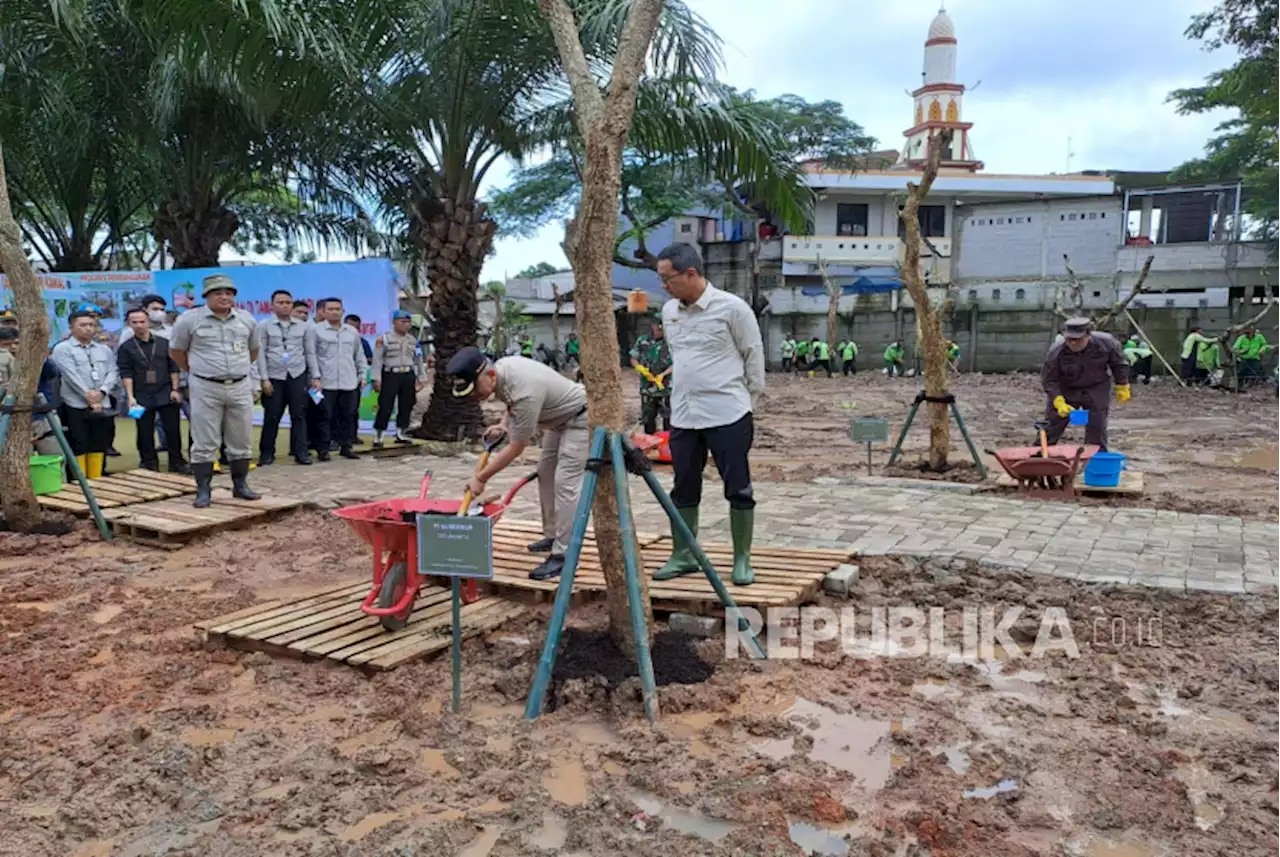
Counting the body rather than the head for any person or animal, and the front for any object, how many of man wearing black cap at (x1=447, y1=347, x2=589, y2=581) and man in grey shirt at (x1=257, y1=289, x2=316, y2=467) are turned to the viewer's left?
1

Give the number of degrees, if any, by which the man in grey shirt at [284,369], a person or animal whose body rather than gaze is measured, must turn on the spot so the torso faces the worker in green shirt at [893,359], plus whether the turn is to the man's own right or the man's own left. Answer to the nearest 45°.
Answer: approximately 135° to the man's own left

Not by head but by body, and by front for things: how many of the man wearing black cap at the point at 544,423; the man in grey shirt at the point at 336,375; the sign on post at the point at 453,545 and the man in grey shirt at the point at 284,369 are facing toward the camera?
3

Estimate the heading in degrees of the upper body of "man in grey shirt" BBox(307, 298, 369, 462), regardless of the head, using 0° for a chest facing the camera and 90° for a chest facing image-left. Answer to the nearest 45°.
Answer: approximately 0°

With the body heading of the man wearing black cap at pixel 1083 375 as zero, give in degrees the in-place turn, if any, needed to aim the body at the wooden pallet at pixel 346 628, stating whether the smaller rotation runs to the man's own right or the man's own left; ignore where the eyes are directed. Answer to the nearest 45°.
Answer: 0° — they already face it

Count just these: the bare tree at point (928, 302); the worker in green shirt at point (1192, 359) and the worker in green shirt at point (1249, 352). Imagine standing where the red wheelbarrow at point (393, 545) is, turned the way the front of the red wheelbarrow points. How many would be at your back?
3

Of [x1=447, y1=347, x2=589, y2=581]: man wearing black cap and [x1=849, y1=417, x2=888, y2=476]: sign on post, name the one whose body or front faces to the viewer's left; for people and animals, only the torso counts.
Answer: the man wearing black cap

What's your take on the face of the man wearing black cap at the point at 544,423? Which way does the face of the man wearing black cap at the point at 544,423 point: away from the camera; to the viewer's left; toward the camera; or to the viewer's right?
to the viewer's left

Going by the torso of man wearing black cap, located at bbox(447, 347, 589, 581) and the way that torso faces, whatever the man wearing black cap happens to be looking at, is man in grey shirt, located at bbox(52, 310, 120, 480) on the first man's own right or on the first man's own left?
on the first man's own right

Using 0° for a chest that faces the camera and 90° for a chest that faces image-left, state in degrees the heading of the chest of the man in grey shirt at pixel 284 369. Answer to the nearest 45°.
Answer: approximately 0°

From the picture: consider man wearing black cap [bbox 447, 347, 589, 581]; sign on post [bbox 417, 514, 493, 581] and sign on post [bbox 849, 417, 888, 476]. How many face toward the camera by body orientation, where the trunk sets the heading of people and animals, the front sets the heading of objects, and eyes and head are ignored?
2

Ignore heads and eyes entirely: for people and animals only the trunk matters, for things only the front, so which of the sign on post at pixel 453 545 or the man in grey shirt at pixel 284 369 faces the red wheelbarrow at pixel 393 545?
the man in grey shirt

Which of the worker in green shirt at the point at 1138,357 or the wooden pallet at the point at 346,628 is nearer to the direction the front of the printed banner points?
the wooden pallet

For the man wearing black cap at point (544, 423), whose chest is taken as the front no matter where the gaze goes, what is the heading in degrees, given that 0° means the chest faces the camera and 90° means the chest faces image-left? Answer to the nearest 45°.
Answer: approximately 90°

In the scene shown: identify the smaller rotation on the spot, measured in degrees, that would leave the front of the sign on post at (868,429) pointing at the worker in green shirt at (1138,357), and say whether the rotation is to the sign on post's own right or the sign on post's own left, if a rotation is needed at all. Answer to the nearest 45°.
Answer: approximately 180°
